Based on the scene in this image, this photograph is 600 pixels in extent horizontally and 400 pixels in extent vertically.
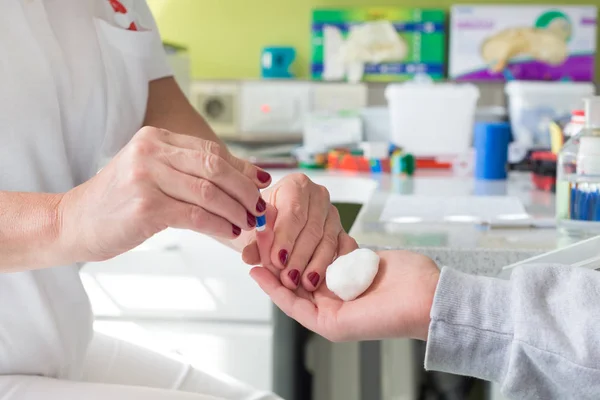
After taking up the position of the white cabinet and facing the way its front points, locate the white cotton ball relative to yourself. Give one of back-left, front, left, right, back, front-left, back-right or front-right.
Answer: front

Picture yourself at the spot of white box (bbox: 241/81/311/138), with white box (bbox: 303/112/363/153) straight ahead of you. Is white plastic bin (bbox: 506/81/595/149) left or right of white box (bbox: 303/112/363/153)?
left

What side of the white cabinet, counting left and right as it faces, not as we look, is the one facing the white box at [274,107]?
back

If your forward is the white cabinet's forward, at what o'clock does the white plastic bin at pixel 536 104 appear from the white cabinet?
The white plastic bin is roughly at 8 o'clock from the white cabinet.

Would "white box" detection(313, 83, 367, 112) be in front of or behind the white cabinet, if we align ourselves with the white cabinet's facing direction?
behind

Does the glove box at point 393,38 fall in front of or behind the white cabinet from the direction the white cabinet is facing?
behind

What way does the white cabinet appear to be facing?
toward the camera

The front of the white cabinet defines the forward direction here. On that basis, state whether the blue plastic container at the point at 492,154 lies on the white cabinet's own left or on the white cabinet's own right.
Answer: on the white cabinet's own left

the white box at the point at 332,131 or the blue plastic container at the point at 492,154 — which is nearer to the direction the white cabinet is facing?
the blue plastic container
